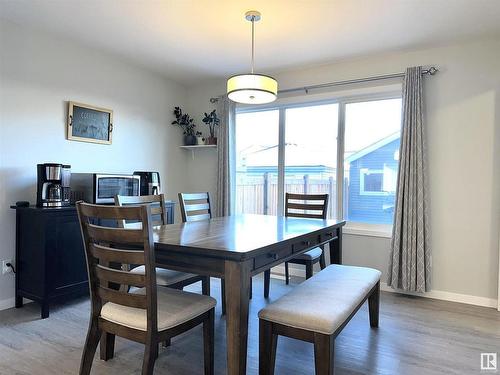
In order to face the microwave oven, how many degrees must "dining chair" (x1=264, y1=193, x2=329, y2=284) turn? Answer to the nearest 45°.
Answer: approximately 45° to its right

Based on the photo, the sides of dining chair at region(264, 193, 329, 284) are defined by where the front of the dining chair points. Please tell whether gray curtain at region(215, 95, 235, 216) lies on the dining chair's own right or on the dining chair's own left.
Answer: on the dining chair's own right

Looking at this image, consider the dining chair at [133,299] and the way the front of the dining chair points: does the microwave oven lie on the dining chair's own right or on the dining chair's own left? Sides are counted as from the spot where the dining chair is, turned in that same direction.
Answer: on the dining chair's own left

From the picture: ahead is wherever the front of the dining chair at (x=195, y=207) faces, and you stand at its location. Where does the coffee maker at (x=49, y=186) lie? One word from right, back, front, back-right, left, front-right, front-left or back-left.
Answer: back-right

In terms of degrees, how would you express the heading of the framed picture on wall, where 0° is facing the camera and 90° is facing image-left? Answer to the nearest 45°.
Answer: approximately 315°

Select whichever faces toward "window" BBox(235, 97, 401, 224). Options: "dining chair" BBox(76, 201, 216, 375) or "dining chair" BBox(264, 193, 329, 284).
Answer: "dining chair" BBox(76, 201, 216, 375)

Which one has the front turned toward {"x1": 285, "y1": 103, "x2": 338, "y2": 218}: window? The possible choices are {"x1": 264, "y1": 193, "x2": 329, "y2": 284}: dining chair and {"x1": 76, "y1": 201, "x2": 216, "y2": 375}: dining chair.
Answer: {"x1": 76, "y1": 201, "x2": 216, "y2": 375}: dining chair

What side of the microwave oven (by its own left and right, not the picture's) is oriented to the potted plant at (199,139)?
left

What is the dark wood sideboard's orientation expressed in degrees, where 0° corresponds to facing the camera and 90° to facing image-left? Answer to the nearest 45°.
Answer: approximately 315°
